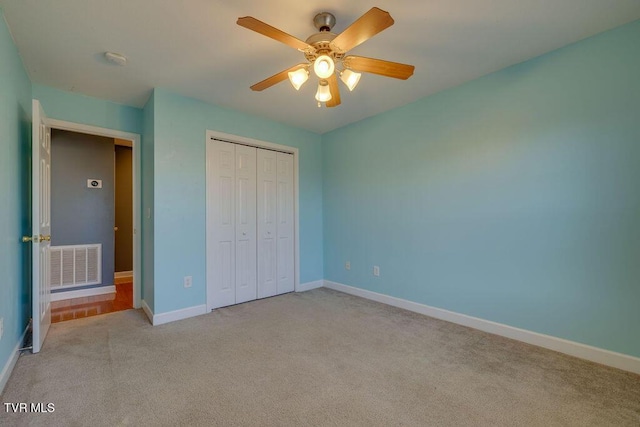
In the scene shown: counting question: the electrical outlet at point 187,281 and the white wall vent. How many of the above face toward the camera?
2

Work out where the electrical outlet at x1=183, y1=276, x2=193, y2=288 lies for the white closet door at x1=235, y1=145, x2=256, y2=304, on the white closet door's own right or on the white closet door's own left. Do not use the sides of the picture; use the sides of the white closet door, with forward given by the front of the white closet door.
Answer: on the white closet door's own right

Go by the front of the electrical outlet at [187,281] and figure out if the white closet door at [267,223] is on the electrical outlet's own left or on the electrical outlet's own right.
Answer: on the electrical outlet's own left

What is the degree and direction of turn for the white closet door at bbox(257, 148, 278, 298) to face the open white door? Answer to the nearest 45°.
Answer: approximately 90° to its right

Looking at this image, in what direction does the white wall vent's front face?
toward the camera

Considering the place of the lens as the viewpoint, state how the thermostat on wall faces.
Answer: facing the viewer

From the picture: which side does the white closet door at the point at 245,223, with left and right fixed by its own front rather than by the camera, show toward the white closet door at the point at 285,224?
left

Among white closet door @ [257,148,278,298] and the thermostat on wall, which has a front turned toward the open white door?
the thermostat on wall

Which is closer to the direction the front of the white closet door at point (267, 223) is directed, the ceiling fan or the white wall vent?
the ceiling fan

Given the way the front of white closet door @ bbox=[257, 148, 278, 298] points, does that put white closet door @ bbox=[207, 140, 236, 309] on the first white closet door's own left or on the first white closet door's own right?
on the first white closet door's own right

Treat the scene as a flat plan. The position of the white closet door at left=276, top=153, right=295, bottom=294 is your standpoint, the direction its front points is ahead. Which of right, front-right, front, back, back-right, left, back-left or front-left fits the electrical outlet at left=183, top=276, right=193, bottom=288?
right

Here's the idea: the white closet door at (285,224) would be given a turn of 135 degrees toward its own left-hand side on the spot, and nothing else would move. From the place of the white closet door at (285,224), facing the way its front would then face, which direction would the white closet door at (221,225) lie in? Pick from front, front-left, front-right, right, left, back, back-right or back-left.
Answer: back-left

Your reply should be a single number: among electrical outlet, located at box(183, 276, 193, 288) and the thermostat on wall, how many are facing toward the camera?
2

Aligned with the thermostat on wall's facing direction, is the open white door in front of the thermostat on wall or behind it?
in front
